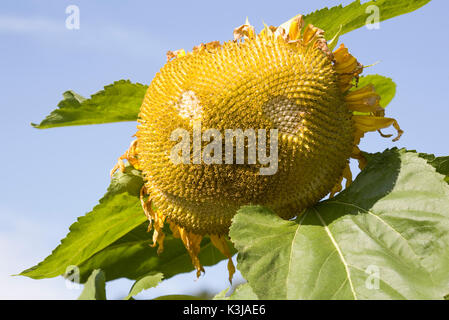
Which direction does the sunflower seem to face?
toward the camera
